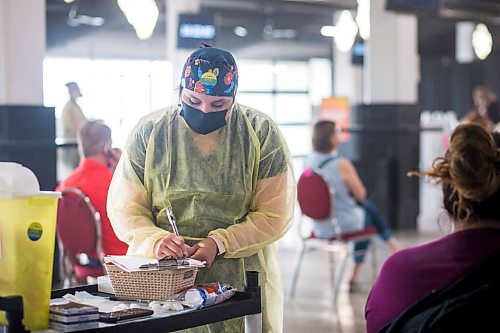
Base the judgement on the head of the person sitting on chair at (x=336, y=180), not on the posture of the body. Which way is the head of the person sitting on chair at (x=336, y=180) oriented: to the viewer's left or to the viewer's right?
to the viewer's right

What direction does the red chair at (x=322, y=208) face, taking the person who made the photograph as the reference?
facing away from the viewer and to the right of the viewer

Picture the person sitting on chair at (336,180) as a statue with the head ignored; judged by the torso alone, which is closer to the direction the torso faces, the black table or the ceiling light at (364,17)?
the ceiling light

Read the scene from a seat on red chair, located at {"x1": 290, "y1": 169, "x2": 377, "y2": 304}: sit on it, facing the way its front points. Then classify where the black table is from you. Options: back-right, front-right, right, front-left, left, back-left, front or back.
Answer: back-right

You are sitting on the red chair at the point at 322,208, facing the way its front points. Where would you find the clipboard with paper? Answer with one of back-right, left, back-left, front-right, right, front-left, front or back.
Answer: back-right

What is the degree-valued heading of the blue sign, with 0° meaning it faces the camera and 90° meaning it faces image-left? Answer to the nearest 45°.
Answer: approximately 0°

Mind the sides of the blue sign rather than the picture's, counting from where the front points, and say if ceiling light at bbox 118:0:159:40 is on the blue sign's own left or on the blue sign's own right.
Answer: on the blue sign's own right

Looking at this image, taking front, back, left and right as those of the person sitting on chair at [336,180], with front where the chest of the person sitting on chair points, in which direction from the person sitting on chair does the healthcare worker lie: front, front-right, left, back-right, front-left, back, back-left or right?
back-right

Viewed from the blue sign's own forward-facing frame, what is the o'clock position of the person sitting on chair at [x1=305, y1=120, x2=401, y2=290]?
The person sitting on chair is roughly at 11 o'clock from the blue sign.

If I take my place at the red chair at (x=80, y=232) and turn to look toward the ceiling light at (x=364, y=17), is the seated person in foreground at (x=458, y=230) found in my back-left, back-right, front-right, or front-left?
back-right

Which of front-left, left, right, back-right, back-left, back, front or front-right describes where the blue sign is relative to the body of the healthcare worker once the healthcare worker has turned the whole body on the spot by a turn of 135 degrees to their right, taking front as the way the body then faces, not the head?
front-right
